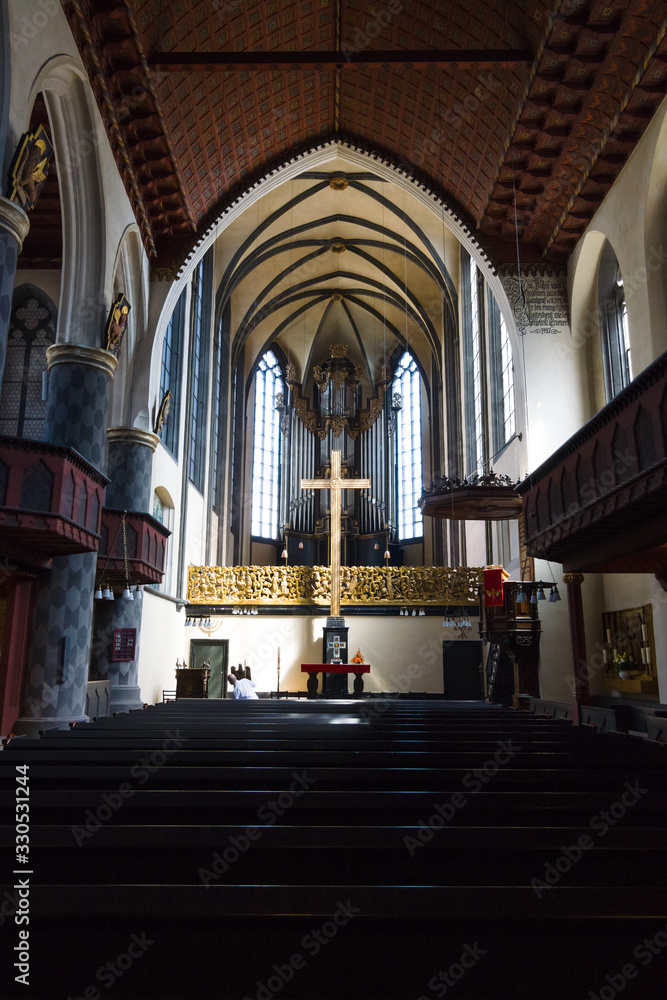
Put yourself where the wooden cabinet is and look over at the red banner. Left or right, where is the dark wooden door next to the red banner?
left

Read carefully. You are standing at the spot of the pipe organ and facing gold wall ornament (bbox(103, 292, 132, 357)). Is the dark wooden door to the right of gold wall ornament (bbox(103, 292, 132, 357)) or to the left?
left

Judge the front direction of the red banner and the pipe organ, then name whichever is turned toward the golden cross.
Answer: the pipe organ

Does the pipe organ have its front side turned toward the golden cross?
yes

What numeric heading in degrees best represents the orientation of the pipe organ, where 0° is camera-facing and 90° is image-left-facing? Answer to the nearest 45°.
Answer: approximately 0°

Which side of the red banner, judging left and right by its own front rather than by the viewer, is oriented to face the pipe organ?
back

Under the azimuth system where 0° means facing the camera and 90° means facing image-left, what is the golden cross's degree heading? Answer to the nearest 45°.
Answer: approximately 0°

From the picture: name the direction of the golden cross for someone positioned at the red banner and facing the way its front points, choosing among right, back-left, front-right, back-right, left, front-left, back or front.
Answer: back-right
